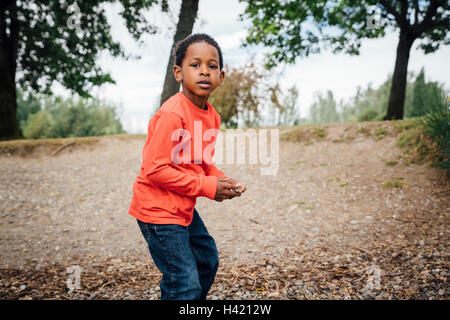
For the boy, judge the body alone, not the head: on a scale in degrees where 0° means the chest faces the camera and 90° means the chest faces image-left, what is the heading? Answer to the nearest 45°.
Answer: approximately 315°

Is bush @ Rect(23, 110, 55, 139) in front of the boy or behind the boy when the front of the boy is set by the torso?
behind

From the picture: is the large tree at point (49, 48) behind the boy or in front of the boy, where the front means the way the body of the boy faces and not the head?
behind

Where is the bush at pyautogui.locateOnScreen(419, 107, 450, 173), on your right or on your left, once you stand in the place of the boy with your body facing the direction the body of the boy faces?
on your left
